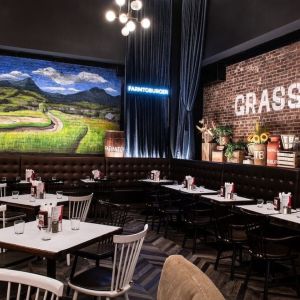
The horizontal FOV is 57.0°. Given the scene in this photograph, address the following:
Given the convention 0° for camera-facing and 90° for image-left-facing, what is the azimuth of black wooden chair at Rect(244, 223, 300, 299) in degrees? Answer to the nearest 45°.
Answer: approximately 225°

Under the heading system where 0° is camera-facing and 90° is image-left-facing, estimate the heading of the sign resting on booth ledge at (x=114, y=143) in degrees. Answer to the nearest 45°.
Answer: approximately 0°

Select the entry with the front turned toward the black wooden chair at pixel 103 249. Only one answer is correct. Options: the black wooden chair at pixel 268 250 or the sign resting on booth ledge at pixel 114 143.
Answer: the sign resting on booth ledge

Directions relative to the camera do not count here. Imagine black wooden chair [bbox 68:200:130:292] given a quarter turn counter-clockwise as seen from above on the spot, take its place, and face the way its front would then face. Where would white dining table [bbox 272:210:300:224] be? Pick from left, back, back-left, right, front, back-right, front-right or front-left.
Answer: front-left

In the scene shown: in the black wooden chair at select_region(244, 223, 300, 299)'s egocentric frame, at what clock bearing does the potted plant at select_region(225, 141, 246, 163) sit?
The potted plant is roughly at 10 o'clock from the black wooden chair.

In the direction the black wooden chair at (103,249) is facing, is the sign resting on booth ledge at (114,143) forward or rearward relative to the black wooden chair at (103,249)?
rearward

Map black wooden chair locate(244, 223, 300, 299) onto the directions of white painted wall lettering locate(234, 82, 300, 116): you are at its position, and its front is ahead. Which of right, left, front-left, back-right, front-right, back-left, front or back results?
front-left

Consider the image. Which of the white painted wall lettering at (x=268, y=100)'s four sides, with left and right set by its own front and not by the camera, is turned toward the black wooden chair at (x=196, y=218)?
front

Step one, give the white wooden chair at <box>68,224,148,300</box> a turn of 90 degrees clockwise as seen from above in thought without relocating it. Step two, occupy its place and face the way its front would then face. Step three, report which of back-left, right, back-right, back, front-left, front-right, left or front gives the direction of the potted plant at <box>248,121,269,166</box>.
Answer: front

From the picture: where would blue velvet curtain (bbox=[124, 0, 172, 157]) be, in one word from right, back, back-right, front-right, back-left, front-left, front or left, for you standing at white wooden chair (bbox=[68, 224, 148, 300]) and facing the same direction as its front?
front-right

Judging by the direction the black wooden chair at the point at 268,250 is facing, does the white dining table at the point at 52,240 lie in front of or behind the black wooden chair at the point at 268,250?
behind

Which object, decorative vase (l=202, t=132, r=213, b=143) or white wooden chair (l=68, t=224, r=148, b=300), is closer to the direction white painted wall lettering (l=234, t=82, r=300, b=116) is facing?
the white wooden chair

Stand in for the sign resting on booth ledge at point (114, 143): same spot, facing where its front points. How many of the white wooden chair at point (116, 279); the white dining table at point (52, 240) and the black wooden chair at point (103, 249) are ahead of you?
3
